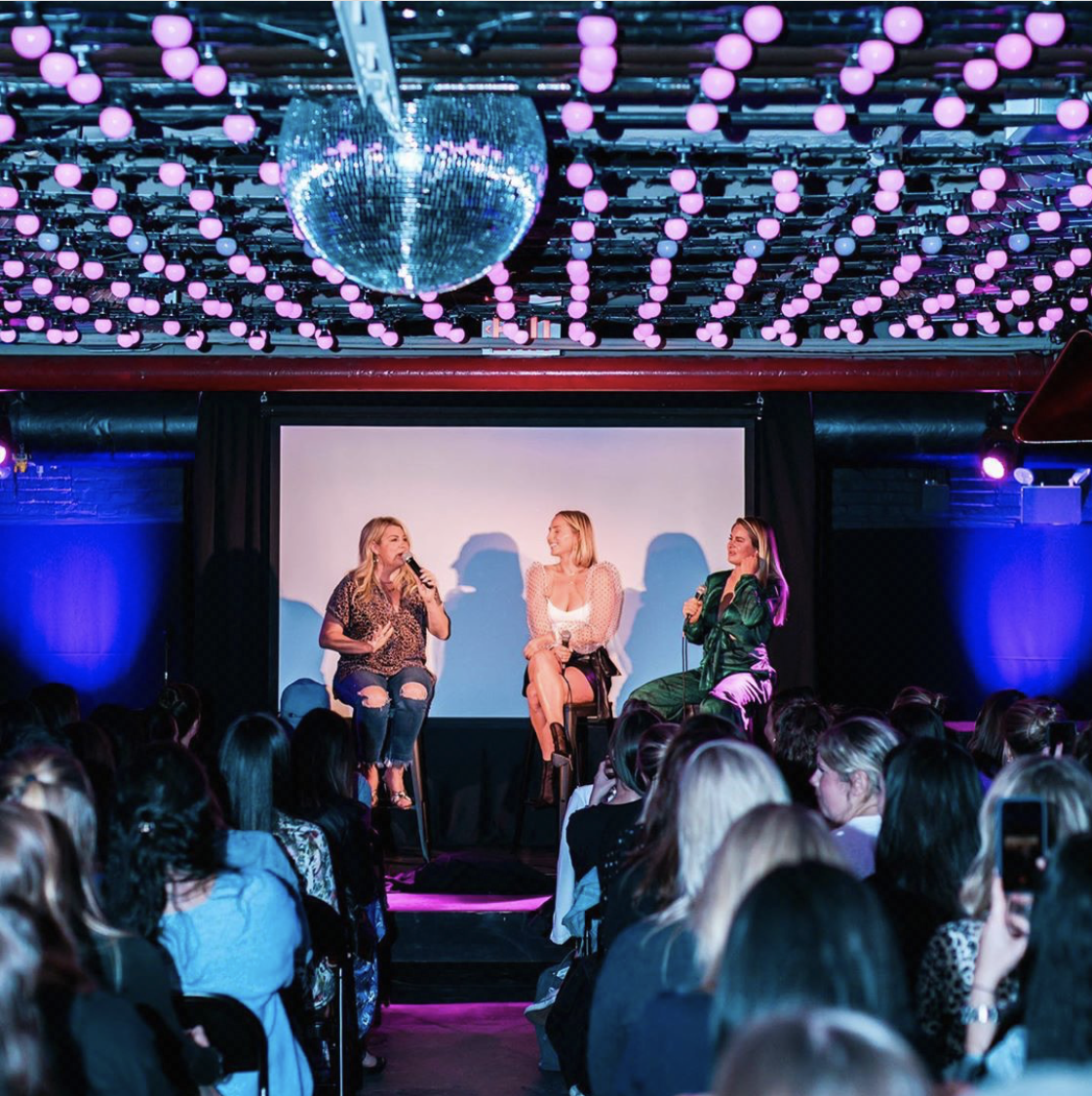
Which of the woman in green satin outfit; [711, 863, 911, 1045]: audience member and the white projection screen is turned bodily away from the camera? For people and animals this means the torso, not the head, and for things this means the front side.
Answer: the audience member

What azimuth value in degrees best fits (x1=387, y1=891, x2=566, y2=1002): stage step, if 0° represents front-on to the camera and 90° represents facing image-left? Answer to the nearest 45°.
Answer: approximately 0°

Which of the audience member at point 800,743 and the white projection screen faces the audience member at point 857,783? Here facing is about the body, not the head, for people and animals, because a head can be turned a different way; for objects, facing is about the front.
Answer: the white projection screen

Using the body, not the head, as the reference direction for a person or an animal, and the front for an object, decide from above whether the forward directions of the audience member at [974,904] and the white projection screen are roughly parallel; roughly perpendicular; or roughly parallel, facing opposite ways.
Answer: roughly parallel, facing opposite ways

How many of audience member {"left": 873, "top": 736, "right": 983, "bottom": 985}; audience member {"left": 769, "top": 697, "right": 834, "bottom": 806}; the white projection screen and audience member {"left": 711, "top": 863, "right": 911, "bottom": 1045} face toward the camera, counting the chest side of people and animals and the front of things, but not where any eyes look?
1

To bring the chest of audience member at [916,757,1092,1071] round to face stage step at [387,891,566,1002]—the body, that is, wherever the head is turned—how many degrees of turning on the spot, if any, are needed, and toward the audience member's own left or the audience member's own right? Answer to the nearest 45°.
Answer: approximately 45° to the audience member's own left

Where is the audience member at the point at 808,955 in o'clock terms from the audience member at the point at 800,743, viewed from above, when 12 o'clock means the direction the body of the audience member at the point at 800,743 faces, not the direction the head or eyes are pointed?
the audience member at the point at 808,955 is roughly at 6 o'clock from the audience member at the point at 800,743.

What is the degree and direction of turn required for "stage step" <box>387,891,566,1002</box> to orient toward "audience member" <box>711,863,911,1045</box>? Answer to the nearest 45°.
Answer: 0° — it already faces them

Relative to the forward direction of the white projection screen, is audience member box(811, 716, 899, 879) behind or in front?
in front

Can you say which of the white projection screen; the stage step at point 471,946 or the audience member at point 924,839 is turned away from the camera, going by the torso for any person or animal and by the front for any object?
the audience member

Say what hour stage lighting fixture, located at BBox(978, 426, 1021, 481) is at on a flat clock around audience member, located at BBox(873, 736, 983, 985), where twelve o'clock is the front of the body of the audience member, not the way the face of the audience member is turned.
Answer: The stage lighting fixture is roughly at 12 o'clock from the audience member.

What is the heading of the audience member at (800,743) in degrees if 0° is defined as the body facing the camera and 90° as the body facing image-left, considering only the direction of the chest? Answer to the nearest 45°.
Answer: approximately 180°

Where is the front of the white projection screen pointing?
toward the camera

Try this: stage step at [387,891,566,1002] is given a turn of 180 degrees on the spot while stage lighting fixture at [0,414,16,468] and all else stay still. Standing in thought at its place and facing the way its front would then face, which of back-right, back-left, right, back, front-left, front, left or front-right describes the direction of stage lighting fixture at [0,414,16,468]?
front-left

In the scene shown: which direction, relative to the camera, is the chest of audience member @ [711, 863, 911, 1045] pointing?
away from the camera

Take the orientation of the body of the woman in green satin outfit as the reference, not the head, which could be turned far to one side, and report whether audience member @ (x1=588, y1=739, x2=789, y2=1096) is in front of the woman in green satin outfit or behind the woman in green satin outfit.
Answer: in front

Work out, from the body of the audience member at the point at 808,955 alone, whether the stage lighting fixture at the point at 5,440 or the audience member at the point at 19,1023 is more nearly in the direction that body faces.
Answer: the stage lighting fixture

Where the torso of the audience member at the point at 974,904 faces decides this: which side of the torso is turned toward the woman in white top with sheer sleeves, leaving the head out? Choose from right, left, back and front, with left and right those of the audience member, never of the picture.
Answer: front
